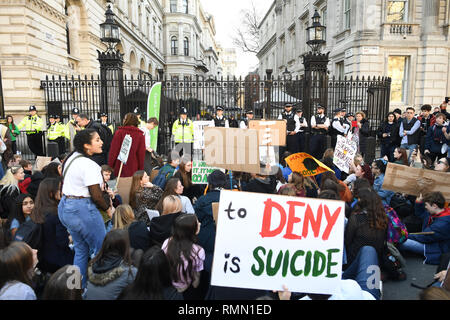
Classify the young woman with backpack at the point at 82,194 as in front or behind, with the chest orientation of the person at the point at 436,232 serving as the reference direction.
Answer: in front

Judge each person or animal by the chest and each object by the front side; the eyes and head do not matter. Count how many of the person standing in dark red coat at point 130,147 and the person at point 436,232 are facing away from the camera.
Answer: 1

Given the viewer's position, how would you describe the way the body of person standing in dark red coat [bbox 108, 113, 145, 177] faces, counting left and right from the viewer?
facing away from the viewer

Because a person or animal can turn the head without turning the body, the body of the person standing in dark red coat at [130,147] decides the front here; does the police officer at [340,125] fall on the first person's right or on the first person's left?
on the first person's right

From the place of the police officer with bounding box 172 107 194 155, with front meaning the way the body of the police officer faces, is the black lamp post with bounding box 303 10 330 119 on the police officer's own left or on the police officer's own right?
on the police officer's own left

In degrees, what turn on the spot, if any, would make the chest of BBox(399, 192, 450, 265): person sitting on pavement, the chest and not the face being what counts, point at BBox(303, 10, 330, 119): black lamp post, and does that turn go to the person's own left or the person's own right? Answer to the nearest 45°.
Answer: approximately 45° to the person's own right

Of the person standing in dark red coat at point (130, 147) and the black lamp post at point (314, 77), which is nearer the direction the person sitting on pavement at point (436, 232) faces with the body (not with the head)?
the person standing in dark red coat

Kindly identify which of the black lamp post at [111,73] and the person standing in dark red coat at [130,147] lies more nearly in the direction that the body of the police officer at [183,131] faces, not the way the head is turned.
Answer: the person standing in dark red coat

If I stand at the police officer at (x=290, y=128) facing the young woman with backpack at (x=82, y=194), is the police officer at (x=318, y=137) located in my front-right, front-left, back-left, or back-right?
back-left

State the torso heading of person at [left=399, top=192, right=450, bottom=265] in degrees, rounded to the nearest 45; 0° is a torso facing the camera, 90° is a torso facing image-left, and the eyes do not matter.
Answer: approximately 90°

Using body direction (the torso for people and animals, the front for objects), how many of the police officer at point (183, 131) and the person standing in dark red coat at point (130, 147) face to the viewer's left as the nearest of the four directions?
0

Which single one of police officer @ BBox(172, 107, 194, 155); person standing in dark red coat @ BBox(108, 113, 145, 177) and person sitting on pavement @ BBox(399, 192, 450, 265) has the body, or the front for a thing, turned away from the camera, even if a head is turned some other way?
the person standing in dark red coat

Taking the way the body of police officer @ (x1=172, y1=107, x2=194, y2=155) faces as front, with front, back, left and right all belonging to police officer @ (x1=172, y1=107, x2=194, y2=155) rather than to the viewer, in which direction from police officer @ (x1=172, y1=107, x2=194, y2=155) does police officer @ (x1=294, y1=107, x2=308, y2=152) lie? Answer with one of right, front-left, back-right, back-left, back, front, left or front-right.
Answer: left
